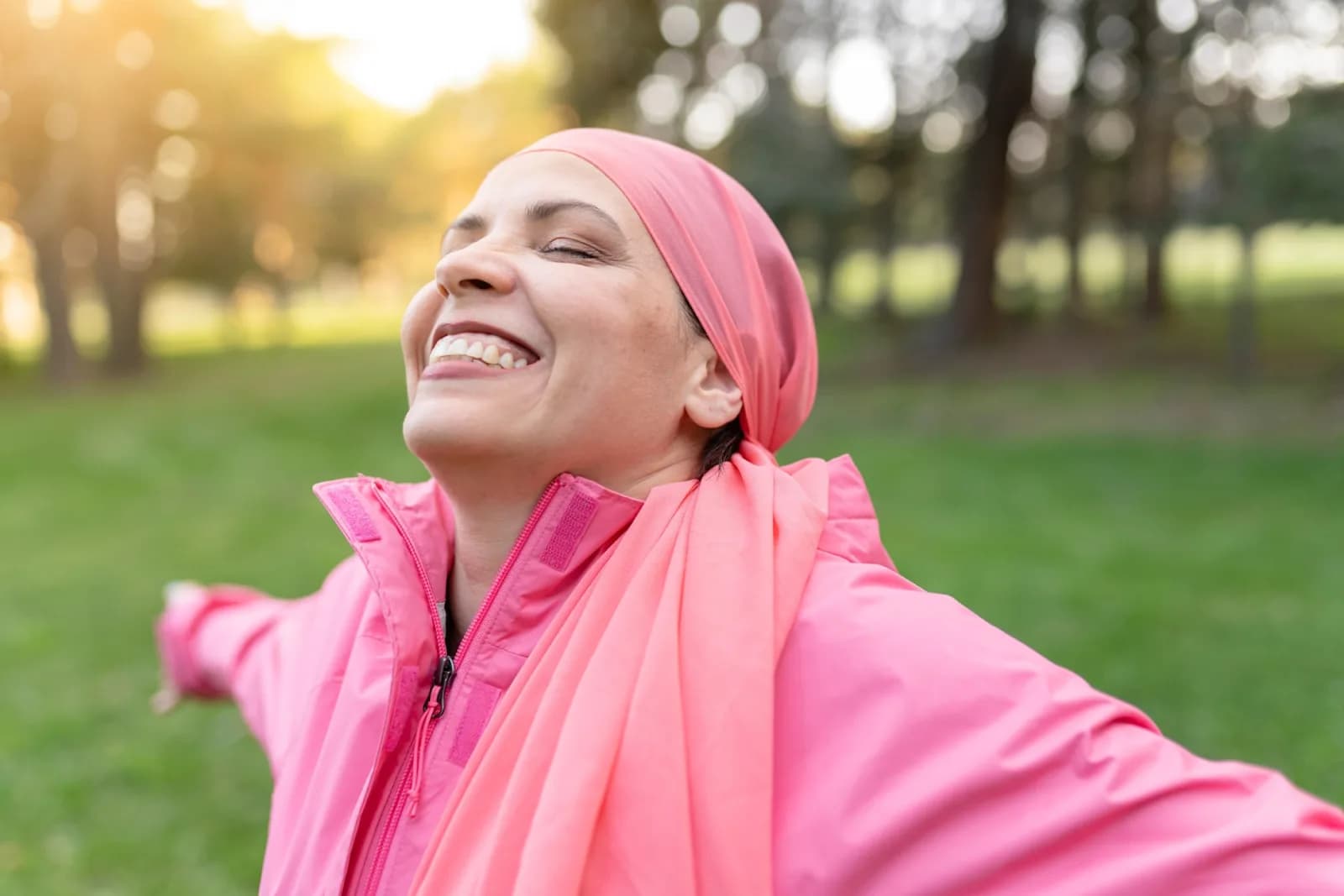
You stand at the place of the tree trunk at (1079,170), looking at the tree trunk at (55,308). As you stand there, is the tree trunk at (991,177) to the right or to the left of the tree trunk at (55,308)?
left

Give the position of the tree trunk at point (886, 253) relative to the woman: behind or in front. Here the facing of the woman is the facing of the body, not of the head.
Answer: behind

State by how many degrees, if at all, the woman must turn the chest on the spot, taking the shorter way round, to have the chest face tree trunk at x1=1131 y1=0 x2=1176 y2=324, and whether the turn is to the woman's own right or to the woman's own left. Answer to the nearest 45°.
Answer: approximately 135° to the woman's own right

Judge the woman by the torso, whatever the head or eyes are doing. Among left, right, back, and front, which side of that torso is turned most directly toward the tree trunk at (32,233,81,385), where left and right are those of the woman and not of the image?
right

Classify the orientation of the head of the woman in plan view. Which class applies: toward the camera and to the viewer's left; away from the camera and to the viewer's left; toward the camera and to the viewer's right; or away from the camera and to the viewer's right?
toward the camera and to the viewer's left

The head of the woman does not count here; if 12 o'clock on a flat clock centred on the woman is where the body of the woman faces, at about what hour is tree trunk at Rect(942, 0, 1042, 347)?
The tree trunk is roughly at 5 o'clock from the woman.

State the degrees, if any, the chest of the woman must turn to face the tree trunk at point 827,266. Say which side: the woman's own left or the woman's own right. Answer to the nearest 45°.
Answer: approximately 135° to the woman's own right

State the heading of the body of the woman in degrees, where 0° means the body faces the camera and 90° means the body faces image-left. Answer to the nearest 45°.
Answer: approximately 45°

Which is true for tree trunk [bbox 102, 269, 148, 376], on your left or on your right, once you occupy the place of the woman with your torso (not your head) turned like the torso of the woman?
on your right

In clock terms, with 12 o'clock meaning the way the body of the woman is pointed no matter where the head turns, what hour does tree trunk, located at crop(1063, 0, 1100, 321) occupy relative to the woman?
The tree trunk is roughly at 5 o'clock from the woman.
